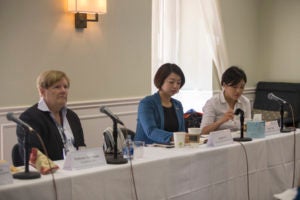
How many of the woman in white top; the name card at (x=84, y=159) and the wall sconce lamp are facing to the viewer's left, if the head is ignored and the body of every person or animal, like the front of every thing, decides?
0

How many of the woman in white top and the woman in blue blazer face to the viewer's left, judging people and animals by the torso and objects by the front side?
0

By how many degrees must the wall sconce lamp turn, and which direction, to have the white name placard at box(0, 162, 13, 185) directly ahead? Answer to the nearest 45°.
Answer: approximately 45° to its right

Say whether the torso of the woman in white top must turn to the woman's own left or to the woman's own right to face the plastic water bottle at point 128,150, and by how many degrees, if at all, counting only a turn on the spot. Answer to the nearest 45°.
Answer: approximately 45° to the woman's own right

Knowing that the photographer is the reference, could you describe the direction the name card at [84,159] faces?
facing the viewer and to the right of the viewer

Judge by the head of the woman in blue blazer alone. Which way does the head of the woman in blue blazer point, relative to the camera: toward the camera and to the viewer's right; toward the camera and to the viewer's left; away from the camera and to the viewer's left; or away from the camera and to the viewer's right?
toward the camera and to the viewer's right

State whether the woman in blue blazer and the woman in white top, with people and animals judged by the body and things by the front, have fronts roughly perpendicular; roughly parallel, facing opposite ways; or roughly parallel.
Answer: roughly parallel

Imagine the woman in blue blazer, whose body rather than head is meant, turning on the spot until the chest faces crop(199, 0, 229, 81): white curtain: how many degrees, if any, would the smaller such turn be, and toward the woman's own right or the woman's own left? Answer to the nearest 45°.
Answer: approximately 135° to the woman's own left

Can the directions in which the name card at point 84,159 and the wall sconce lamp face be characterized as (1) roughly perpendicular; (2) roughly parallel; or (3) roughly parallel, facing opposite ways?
roughly parallel

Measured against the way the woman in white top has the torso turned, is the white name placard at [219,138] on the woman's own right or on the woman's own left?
on the woman's own right

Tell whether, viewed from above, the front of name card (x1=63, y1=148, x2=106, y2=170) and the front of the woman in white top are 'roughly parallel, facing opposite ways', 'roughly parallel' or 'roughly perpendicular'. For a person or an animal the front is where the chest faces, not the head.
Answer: roughly parallel

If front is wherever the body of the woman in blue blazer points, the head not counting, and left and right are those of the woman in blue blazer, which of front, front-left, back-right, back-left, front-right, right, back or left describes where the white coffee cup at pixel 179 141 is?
front-right

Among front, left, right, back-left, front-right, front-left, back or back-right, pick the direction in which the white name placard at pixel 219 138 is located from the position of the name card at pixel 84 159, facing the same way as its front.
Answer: left

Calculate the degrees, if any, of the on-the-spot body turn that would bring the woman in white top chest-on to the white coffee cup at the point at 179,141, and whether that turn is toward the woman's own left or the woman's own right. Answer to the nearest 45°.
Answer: approximately 45° to the woman's own right
